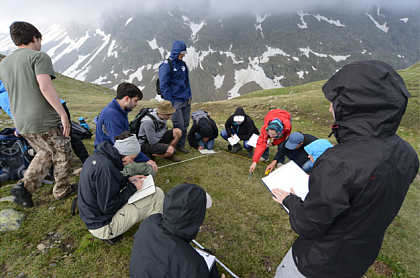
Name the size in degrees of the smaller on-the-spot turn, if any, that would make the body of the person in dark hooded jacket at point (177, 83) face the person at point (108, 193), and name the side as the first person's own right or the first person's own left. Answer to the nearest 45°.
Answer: approximately 45° to the first person's own right

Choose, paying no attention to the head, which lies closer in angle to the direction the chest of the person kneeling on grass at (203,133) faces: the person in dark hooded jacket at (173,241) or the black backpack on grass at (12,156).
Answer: the person in dark hooded jacket

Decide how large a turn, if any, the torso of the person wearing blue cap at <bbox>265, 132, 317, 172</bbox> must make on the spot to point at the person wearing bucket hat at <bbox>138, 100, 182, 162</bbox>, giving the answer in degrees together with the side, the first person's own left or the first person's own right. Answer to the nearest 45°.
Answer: approximately 45° to the first person's own right

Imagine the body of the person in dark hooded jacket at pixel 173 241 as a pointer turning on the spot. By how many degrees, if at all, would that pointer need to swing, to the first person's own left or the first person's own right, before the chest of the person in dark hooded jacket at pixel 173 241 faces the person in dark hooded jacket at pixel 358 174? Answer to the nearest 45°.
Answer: approximately 45° to the first person's own right

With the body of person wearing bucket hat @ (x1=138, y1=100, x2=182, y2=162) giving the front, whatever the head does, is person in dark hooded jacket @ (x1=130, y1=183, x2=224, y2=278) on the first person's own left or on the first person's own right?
on the first person's own right

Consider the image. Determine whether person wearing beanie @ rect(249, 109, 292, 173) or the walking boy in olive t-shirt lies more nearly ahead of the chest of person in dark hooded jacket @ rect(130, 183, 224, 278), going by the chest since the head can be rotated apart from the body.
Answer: the person wearing beanie

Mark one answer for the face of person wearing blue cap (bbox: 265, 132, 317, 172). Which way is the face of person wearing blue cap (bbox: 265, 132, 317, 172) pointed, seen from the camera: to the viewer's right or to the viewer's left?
to the viewer's left

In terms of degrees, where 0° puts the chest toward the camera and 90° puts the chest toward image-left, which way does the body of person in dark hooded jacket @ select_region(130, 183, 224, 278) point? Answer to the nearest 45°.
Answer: approximately 225°

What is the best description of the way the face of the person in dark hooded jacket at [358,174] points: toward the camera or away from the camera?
away from the camera

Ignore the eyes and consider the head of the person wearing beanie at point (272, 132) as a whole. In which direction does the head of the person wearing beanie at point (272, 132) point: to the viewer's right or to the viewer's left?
to the viewer's left
